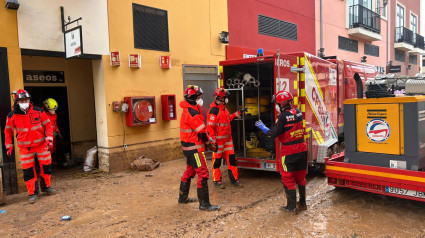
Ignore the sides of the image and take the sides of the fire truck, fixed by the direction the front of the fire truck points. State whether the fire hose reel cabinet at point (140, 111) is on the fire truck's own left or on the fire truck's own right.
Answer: on the fire truck's own left

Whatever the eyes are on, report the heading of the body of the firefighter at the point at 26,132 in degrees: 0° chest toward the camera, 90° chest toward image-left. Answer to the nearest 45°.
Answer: approximately 0°

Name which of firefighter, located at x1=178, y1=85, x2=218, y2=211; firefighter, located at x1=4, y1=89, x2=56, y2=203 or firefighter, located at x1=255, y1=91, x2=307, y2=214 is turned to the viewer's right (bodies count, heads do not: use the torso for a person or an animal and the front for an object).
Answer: firefighter, located at x1=178, y1=85, x2=218, y2=211

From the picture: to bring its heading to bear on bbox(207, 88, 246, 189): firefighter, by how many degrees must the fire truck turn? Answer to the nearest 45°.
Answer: approximately 180°

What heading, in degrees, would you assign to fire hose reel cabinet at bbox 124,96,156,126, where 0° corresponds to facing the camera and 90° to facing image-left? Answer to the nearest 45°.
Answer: approximately 315°

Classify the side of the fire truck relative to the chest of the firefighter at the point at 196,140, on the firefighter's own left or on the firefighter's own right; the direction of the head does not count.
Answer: on the firefighter's own left
